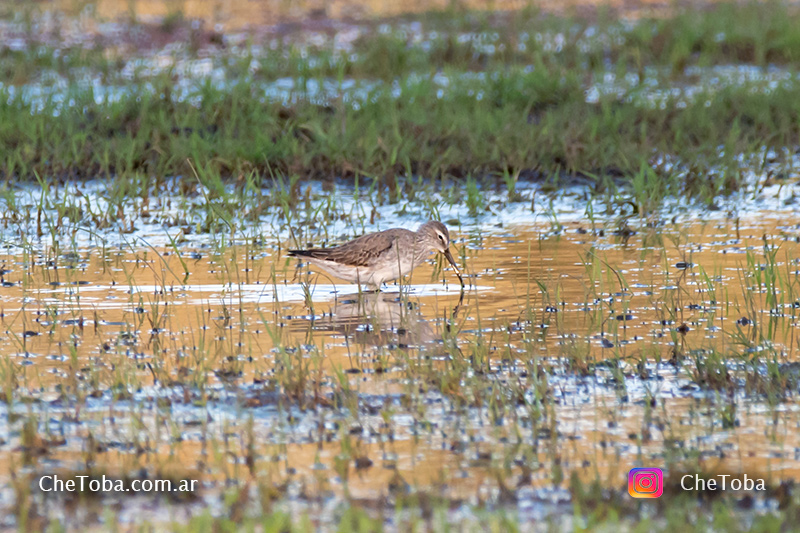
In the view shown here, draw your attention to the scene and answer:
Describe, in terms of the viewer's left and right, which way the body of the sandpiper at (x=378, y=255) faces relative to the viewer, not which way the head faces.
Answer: facing to the right of the viewer
